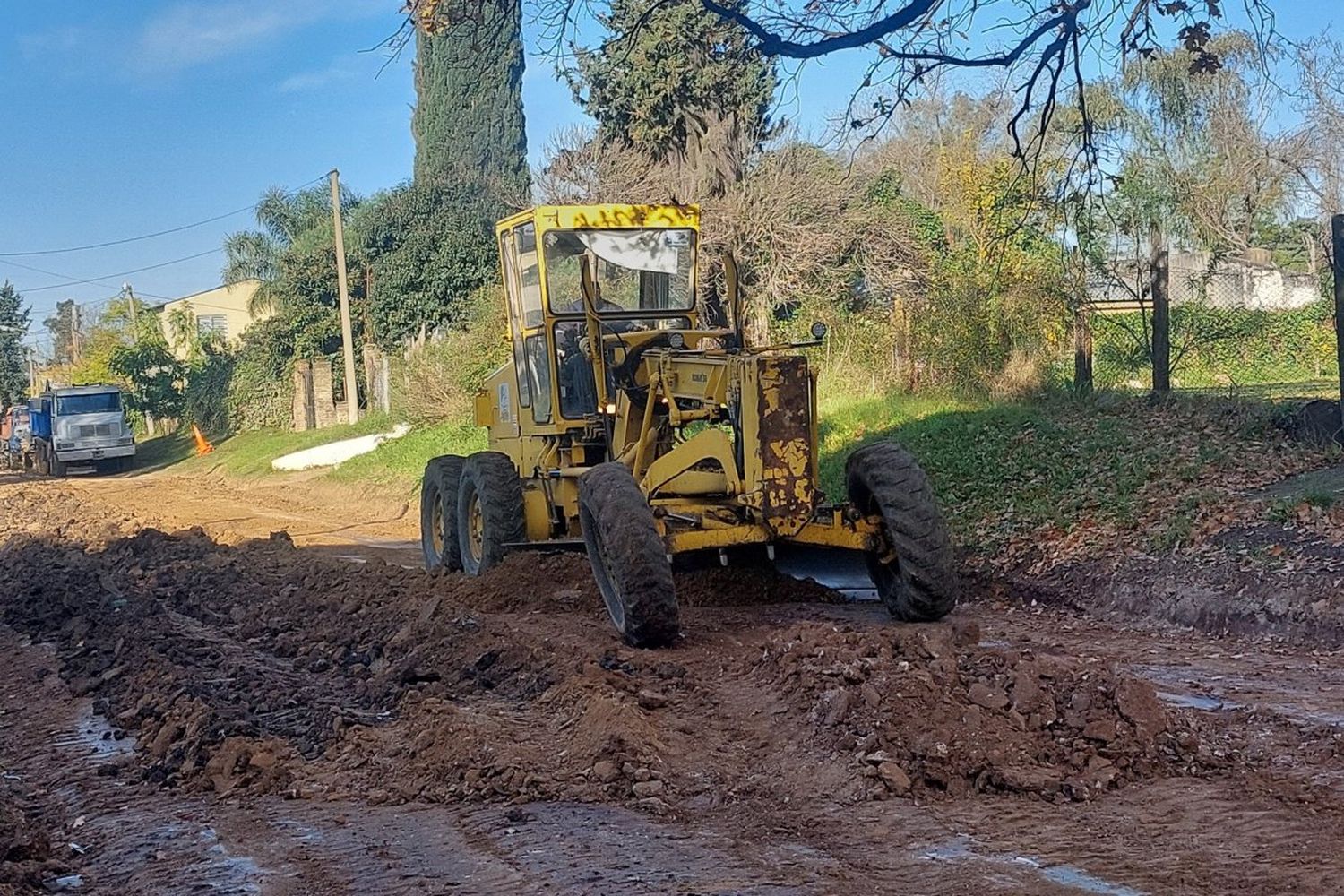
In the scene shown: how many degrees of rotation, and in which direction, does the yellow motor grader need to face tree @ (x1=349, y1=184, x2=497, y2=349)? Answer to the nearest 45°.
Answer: approximately 135° to its left

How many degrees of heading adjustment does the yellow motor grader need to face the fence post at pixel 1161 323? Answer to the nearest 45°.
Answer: approximately 90° to its left

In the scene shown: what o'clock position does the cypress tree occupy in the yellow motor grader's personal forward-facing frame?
The cypress tree is roughly at 7 o'clock from the yellow motor grader.

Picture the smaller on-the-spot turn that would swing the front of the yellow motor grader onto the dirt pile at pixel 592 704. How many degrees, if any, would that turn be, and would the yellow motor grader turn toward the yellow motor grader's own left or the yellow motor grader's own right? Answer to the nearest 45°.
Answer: approximately 45° to the yellow motor grader's own right

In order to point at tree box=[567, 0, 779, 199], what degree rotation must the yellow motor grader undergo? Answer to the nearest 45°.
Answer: approximately 135° to its left

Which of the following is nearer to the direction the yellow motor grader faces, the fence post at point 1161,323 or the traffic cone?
the fence post

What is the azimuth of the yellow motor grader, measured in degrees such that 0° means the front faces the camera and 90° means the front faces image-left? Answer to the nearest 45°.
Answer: approximately 315°

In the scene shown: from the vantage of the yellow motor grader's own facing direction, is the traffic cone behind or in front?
behind

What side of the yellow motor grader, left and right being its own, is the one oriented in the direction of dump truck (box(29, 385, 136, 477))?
back

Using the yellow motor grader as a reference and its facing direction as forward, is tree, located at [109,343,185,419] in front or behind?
behind
